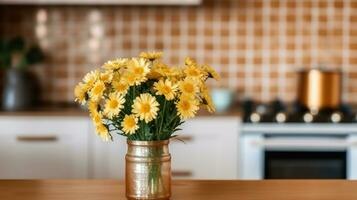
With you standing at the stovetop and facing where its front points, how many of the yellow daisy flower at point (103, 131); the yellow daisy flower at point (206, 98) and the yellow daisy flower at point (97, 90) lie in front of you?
3

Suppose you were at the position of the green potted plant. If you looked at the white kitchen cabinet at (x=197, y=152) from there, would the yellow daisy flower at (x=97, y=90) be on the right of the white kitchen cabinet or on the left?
right

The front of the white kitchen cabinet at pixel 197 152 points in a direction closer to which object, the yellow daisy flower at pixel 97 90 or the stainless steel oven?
the yellow daisy flower

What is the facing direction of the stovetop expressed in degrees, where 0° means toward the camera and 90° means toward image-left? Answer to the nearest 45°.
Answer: approximately 0°

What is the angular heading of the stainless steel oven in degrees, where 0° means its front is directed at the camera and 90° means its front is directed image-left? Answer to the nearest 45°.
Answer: approximately 0°

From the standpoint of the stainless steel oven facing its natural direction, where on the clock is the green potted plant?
The green potted plant is roughly at 3 o'clock from the stainless steel oven.

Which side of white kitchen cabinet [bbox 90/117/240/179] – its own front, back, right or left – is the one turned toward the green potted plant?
right
